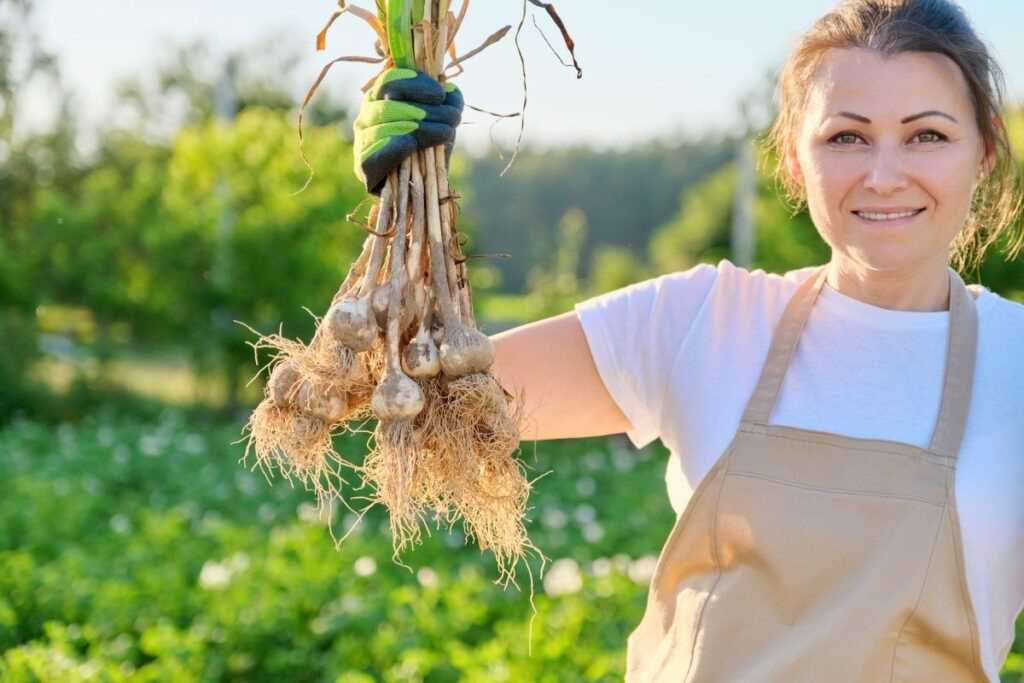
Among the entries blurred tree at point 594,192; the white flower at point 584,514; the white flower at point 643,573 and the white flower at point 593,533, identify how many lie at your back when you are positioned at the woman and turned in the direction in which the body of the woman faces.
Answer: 4

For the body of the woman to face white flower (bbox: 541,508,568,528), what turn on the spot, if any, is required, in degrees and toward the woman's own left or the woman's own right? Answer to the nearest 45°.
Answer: approximately 180°

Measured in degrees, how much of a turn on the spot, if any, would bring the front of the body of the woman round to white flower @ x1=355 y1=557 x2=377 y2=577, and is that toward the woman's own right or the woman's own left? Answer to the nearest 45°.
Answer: approximately 135° to the woman's own right

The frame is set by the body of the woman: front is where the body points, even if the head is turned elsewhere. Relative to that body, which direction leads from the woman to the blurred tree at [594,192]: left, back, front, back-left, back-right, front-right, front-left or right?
back

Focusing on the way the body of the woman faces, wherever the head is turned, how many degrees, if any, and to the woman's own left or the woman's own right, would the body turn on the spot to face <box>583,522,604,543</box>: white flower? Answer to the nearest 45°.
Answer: approximately 180°

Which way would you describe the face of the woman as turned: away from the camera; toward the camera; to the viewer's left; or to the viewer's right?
toward the camera

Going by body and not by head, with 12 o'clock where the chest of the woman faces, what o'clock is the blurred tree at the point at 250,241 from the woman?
The blurred tree is roughly at 5 o'clock from the woman.

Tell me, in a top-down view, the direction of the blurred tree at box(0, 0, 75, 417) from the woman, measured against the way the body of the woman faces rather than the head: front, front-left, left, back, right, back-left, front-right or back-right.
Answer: back-right

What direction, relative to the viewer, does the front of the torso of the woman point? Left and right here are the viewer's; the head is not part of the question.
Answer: facing the viewer

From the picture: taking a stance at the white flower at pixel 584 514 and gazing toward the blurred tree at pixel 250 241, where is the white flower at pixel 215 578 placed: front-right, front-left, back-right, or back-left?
back-left

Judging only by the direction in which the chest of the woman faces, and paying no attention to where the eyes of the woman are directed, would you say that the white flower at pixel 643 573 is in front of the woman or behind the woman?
behind
